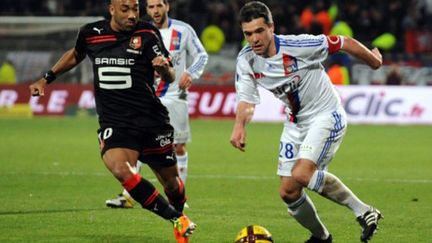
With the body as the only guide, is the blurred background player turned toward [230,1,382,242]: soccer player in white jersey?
no

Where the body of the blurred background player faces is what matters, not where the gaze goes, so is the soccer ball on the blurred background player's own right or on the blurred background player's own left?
on the blurred background player's own left

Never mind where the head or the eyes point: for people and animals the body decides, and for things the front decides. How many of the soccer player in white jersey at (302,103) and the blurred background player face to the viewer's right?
0

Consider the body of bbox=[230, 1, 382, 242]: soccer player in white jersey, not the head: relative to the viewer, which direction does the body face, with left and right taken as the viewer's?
facing the viewer and to the left of the viewer

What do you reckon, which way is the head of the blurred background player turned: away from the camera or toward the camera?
toward the camera

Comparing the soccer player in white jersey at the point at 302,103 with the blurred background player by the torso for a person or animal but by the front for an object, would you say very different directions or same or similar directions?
same or similar directions

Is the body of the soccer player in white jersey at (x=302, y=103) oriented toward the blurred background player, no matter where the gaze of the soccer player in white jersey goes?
no

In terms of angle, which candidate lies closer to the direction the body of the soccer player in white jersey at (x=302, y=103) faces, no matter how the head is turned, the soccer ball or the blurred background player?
the soccer ball
